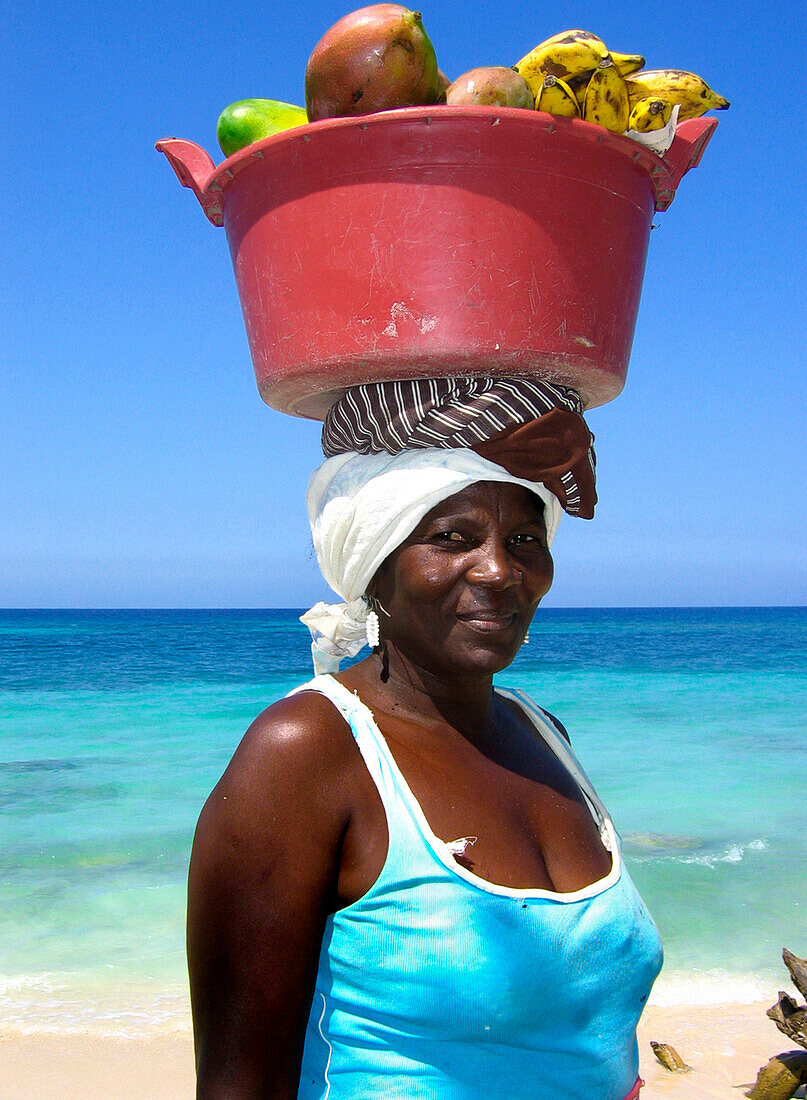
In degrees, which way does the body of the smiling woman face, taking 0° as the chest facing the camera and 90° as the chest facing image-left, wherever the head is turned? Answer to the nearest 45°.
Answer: approximately 315°
